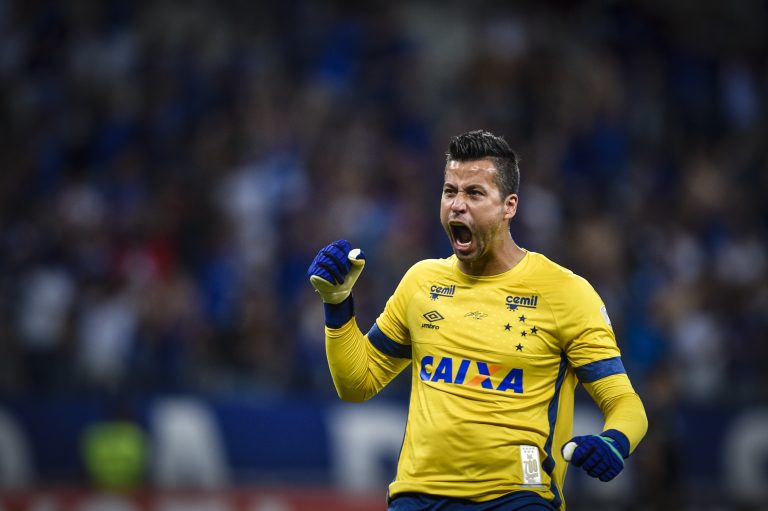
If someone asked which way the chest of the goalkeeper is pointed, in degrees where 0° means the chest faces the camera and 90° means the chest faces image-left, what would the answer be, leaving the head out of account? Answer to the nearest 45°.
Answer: approximately 45°
